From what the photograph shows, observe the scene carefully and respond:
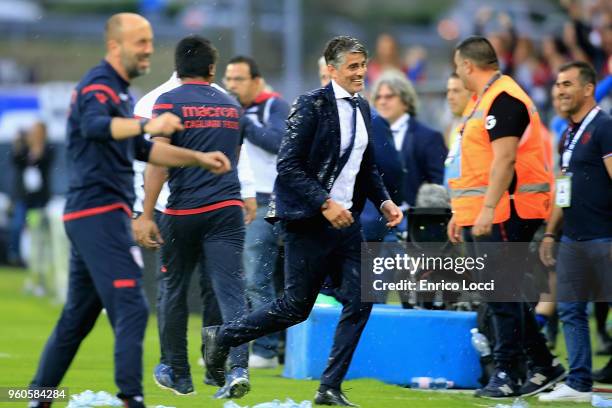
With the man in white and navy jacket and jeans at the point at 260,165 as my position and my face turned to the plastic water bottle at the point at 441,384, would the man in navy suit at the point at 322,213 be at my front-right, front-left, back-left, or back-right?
front-right

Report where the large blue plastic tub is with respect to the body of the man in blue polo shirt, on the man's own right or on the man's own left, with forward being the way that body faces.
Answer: on the man's own right

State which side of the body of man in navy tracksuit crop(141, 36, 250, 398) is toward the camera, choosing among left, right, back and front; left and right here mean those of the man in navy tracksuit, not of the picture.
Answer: back

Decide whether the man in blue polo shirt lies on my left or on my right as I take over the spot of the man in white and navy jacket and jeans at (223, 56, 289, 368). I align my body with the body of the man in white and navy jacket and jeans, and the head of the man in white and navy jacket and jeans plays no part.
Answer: on my left

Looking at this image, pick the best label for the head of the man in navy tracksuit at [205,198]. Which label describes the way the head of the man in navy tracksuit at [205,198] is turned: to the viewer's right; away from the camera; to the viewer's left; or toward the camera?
away from the camera

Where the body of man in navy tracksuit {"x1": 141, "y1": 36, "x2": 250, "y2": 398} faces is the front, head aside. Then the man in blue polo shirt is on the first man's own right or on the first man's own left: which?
on the first man's own right

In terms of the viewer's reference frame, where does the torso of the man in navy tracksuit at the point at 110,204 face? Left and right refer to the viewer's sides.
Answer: facing to the right of the viewer

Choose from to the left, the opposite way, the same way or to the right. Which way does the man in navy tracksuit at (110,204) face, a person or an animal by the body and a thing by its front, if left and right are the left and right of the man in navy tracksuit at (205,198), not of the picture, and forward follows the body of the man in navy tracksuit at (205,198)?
to the right

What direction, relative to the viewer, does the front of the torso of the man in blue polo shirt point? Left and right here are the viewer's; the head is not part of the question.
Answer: facing the viewer and to the left of the viewer

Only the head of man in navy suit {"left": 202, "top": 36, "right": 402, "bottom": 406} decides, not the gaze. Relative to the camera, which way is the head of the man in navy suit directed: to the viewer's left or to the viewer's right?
to the viewer's right

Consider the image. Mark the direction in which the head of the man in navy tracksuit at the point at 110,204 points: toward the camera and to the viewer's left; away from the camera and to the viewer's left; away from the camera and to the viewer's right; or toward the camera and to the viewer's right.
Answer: toward the camera and to the viewer's right

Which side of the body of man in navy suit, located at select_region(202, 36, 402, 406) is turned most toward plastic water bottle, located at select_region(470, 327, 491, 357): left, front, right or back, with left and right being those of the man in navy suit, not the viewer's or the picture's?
left
